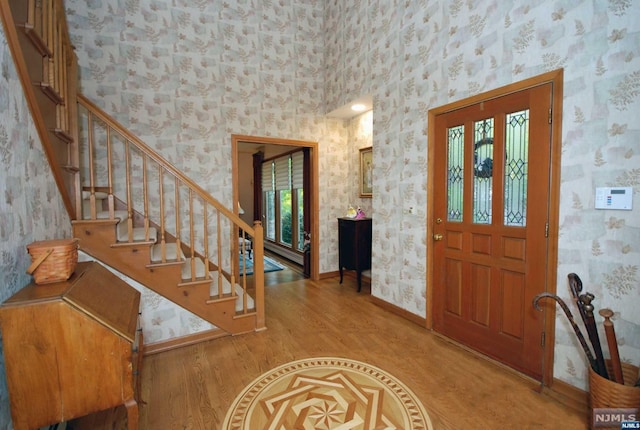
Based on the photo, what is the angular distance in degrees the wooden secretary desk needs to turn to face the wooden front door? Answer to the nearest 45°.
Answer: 0° — it already faces it

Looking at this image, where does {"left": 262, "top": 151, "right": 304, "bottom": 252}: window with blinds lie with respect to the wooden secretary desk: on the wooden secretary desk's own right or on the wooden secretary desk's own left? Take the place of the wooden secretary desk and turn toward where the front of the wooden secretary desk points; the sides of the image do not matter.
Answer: on the wooden secretary desk's own left

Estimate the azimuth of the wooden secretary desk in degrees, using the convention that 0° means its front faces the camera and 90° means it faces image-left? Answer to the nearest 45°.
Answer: approximately 270°

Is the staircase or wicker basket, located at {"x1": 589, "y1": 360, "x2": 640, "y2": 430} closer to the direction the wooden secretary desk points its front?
the wicker basket

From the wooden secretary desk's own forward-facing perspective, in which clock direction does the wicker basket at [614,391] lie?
The wicker basket is roughly at 1 o'clock from the wooden secretary desk.

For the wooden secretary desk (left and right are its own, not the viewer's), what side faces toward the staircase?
left

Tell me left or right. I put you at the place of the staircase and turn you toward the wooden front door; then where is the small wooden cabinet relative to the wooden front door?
left
